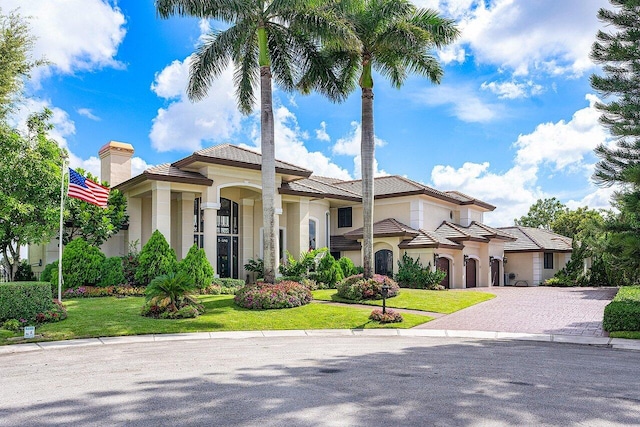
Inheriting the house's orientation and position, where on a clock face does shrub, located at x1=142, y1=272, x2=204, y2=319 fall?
The shrub is roughly at 2 o'clock from the house.

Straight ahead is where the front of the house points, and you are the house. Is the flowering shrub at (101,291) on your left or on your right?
on your right

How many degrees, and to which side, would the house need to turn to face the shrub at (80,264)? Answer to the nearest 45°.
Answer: approximately 90° to its right

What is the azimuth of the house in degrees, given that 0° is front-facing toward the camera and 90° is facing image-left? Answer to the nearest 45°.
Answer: approximately 315°

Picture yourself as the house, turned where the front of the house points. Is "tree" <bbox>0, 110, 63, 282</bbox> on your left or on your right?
on your right

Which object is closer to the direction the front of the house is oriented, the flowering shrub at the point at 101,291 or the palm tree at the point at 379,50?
the palm tree
